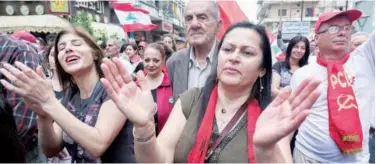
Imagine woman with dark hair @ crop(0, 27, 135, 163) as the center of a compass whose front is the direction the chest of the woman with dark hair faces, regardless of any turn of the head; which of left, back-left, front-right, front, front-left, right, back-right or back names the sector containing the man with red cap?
back-left

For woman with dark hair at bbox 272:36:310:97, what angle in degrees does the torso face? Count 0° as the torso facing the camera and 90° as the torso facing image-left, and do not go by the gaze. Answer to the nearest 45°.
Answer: approximately 0°

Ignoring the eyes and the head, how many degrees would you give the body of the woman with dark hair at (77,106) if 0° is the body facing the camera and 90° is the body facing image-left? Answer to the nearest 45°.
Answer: approximately 45°

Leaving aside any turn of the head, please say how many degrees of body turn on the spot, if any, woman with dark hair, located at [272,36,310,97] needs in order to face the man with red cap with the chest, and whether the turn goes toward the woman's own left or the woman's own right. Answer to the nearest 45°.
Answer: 0° — they already face them

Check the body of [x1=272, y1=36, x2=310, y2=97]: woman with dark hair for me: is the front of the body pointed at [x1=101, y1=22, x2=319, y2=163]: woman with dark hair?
yes

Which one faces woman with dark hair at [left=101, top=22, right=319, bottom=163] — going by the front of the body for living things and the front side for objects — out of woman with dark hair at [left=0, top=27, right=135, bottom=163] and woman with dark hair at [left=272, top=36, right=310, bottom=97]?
woman with dark hair at [left=272, top=36, right=310, bottom=97]

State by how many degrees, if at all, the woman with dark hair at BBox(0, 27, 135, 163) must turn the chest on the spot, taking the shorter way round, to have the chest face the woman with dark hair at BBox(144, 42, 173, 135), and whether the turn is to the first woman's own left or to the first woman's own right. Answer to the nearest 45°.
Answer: approximately 180°
